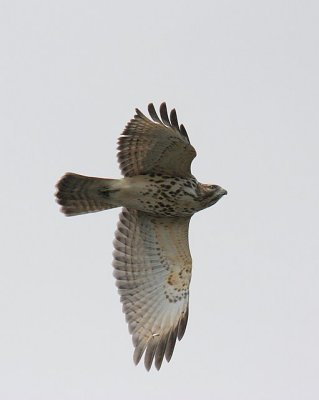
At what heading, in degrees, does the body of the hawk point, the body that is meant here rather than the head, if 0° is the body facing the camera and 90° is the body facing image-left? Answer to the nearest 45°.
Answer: approximately 270°
